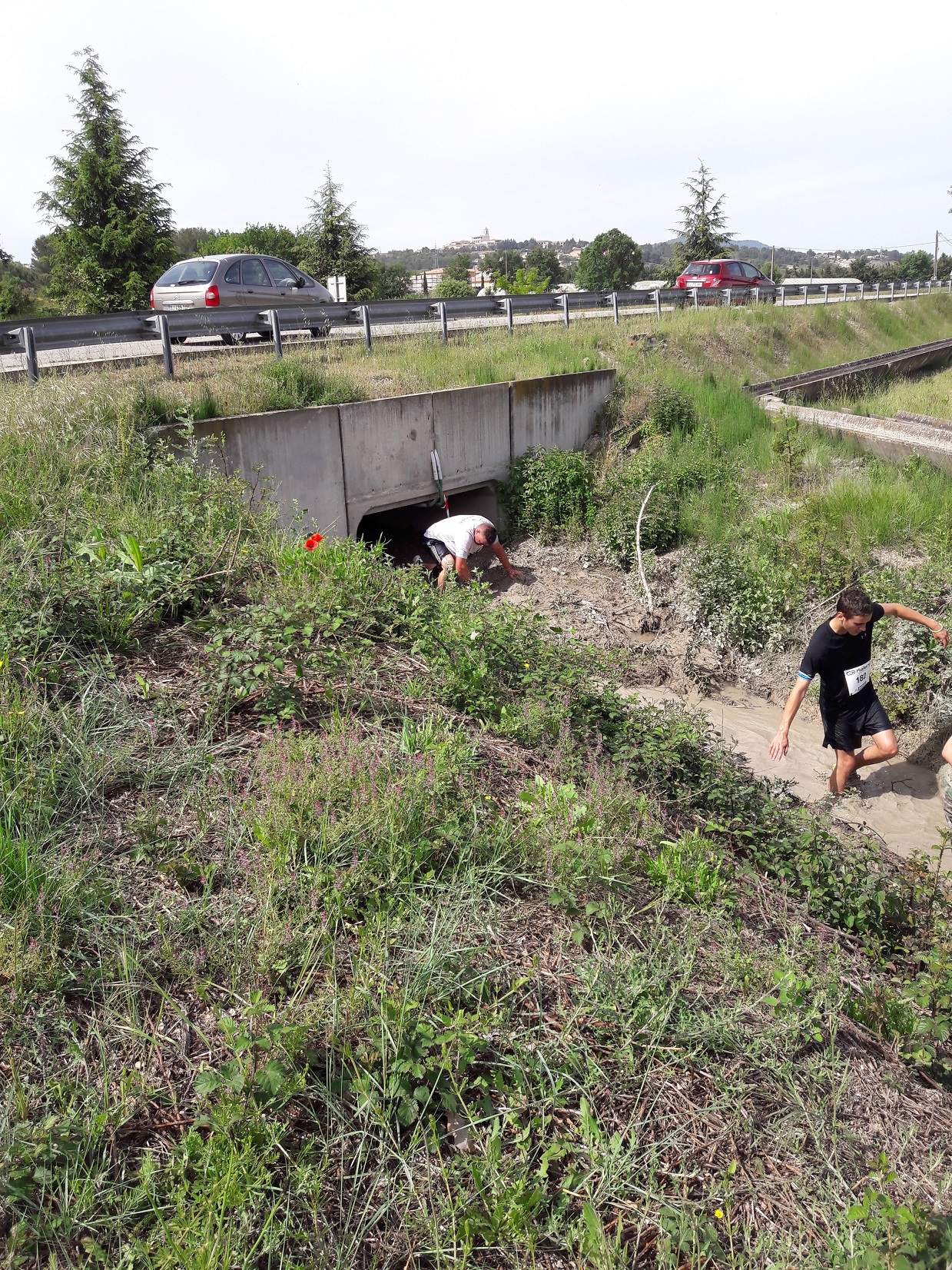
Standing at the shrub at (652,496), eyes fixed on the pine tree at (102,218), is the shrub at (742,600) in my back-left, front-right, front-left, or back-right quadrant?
back-left

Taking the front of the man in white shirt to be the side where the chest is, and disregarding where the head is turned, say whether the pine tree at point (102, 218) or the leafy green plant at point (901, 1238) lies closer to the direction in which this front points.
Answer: the leafy green plant

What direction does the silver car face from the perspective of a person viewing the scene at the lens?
facing away from the viewer and to the right of the viewer

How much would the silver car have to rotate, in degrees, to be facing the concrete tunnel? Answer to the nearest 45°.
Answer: approximately 90° to its right

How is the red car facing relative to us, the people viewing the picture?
facing away from the viewer and to the right of the viewer

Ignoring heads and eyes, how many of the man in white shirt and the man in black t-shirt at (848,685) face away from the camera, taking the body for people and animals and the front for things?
0

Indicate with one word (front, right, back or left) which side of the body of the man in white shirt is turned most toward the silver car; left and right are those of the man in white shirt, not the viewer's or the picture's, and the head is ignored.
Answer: back

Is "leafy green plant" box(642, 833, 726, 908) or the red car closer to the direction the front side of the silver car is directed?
the red car

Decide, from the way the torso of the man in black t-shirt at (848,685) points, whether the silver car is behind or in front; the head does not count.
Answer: behind

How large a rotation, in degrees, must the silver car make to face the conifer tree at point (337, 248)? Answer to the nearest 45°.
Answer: approximately 45° to its left

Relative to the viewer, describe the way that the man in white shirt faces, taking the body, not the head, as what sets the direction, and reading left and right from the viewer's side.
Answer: facing the viewer and to the right of the viewer

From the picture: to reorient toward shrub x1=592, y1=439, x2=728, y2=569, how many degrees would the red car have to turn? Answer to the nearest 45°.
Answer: approximately 135° to its right

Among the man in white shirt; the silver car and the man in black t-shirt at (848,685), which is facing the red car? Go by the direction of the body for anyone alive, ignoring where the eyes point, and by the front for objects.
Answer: the silver car

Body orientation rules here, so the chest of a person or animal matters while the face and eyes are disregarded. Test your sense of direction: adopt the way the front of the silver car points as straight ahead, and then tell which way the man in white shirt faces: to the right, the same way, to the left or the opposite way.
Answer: to the right
